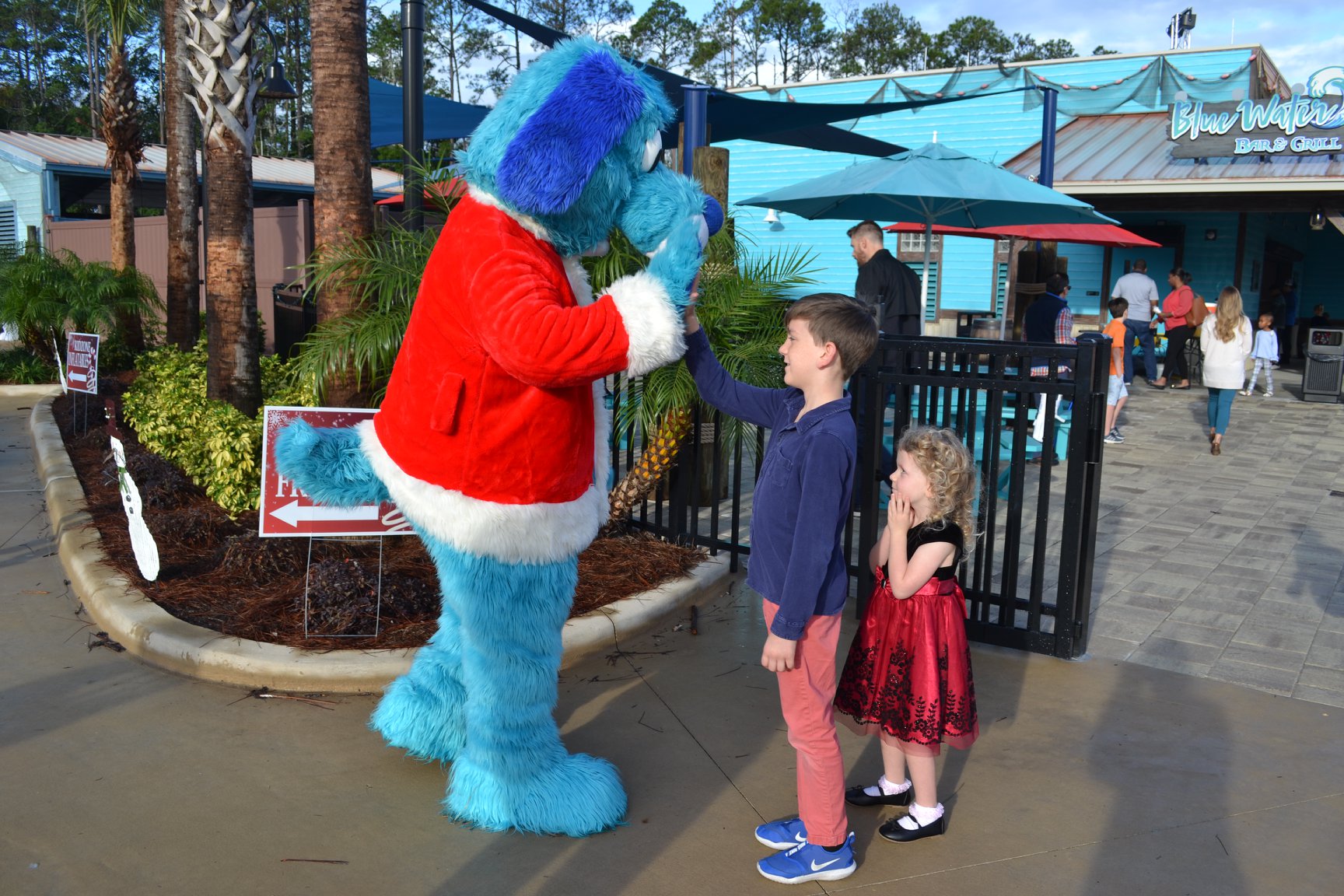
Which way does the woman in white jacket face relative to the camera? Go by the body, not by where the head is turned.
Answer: away from the camera

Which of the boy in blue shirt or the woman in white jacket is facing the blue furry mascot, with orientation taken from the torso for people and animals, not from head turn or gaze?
the boy in blue shirt

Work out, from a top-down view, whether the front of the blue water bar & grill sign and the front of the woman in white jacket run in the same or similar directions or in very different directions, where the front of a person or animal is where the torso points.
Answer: very different directions

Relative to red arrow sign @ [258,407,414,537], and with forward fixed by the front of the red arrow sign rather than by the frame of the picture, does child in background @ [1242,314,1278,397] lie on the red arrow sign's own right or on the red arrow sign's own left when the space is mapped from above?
on the red arrow sign's own left

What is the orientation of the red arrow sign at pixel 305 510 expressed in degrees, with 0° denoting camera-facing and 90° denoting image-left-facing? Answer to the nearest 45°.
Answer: approximately 0°

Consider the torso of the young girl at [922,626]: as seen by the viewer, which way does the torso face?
to the viewer's left

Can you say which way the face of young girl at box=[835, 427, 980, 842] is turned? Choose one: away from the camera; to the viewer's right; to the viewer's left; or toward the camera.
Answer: to the viewer's left

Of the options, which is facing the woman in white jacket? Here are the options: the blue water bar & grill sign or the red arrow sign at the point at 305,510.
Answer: the blue water bar & grill sign

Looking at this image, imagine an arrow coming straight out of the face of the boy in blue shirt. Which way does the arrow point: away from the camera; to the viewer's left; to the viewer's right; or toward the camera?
to the viewer's left

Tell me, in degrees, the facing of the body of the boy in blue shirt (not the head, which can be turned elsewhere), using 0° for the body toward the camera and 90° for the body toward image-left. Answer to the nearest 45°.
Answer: approximately 90°

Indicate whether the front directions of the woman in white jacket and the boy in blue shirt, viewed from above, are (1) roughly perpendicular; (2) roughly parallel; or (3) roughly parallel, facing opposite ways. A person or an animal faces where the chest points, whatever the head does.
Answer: roughly perpendicular

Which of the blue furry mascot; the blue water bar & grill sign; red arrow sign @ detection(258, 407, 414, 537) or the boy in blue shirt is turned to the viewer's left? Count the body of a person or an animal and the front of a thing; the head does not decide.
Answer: the boy in blue shirt
